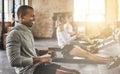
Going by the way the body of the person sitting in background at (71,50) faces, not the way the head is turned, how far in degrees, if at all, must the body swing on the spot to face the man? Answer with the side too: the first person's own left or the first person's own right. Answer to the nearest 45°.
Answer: approximately 90° to the first person's own right

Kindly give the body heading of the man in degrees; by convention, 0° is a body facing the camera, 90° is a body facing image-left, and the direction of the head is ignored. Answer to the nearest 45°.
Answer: approximately 270°

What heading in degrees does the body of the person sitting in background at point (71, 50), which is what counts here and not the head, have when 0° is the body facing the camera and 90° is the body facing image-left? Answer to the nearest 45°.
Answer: approximately 270°

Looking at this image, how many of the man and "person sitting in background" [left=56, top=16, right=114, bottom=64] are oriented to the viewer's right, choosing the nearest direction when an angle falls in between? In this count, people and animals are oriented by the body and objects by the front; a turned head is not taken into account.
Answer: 2

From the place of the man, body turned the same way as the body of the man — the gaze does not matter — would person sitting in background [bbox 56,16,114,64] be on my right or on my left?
on my left
